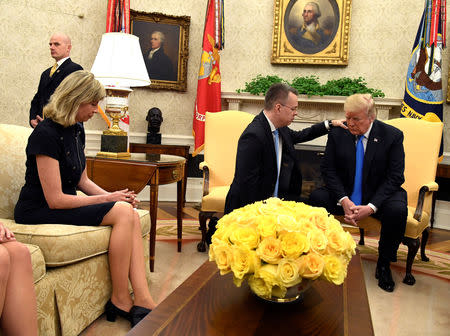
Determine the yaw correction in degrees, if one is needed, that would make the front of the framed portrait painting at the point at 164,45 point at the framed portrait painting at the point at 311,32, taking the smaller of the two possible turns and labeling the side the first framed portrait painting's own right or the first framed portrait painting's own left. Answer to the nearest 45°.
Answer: approximately 90° to the first framed portrait painting's own left

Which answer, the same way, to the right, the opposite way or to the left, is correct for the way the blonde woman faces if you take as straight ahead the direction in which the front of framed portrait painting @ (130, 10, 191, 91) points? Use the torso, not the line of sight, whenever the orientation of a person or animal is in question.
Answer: to the left

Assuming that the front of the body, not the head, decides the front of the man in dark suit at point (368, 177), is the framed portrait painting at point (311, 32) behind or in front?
behind

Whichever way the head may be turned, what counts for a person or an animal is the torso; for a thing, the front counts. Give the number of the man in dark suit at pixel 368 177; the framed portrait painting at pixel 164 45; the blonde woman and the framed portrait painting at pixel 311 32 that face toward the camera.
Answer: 3

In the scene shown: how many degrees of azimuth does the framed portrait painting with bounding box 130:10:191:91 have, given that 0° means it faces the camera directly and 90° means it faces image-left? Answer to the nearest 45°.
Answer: approximately 0°
